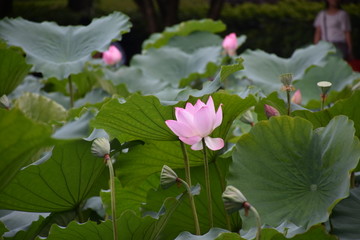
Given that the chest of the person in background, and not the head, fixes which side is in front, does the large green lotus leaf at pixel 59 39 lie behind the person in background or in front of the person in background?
in front

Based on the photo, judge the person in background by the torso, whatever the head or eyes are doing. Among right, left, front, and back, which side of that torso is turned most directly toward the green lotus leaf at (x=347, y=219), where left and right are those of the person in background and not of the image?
front

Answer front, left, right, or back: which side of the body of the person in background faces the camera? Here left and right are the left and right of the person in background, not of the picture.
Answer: front

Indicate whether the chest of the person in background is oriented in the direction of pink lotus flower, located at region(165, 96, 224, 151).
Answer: yes

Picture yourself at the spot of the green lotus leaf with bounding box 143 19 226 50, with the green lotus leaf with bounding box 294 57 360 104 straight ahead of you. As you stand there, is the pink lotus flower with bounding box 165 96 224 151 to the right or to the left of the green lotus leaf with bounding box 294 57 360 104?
right

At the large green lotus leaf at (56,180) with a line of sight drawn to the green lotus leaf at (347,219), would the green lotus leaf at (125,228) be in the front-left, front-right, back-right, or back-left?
front-right

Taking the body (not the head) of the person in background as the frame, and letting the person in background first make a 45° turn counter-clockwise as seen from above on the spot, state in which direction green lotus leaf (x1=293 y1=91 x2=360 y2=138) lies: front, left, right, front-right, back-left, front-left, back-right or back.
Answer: front-right

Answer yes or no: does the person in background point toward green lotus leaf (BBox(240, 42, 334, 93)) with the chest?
yes

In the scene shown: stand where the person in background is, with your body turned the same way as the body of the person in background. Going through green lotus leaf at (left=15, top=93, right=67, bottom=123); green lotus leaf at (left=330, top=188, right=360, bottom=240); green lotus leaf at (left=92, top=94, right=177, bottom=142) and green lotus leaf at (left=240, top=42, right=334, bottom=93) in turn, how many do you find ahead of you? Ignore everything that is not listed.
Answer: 4

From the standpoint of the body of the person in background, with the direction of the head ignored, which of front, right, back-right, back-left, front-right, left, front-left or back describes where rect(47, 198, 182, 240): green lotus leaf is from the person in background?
front

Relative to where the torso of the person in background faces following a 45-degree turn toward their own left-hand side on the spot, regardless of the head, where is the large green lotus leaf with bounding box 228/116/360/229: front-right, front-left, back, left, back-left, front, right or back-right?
front-right

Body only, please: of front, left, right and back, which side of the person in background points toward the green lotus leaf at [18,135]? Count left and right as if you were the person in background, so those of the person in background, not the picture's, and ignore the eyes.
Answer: front

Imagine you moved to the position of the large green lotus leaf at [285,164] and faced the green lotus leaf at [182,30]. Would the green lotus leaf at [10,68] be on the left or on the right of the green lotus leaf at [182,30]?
left

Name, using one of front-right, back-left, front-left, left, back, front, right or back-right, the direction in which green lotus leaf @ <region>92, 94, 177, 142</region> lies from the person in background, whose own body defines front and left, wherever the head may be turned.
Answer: front

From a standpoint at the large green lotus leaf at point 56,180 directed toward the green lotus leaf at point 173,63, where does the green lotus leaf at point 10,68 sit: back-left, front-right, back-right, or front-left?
front-left

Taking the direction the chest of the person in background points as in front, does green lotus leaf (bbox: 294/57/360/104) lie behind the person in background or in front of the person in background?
in front

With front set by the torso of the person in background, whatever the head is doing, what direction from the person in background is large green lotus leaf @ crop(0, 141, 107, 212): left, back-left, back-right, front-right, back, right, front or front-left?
front
